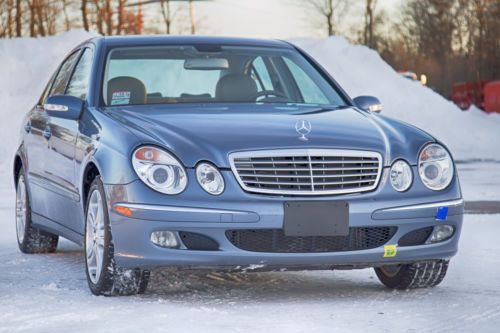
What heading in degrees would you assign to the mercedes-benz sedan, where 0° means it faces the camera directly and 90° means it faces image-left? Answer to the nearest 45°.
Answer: approximately 315°

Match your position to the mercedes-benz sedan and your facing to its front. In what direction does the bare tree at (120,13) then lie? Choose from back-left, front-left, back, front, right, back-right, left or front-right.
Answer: back-left
